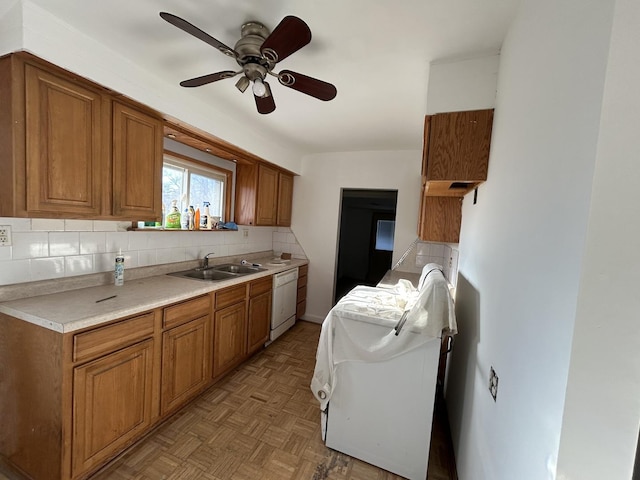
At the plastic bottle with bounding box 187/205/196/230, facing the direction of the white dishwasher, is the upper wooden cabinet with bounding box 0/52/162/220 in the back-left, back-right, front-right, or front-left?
back-right

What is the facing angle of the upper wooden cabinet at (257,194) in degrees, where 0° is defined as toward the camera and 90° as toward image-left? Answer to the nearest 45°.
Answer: approximately 315°

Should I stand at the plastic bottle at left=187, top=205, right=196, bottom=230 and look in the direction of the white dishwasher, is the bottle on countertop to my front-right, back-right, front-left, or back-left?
back-right

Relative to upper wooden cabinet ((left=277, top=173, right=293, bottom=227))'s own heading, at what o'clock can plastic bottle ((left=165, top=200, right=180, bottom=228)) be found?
The plastic bottle is roughly at 3 o'clock from the upper wooden cabinet.

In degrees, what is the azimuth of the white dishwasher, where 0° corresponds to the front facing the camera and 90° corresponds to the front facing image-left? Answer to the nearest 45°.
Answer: approximately 315°

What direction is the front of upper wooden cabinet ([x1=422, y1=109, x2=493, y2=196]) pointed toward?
to the viewer's left

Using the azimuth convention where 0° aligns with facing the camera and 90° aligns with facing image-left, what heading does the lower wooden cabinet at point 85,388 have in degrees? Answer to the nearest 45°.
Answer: approximately 315°

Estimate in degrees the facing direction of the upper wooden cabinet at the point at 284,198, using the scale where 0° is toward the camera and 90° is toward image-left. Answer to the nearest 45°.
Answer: approximately 315°

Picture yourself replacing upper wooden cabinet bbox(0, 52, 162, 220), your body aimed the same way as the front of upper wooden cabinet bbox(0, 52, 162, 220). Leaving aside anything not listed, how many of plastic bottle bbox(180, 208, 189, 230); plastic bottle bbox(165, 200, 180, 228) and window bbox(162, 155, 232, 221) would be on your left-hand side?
3

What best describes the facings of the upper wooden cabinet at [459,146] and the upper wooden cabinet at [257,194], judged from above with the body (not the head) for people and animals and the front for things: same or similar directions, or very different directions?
very different directions
